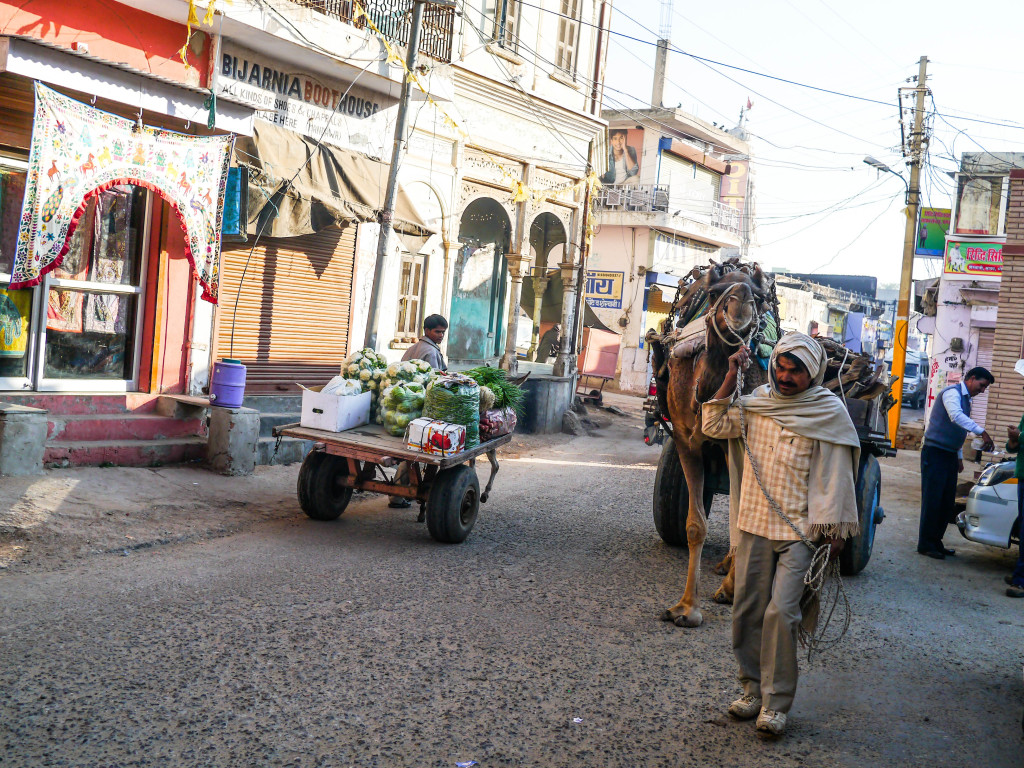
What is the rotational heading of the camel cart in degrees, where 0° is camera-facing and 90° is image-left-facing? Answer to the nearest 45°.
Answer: approximately 0°

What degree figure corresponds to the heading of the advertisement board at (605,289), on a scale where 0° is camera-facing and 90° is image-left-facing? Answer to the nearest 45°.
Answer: approximately 0°

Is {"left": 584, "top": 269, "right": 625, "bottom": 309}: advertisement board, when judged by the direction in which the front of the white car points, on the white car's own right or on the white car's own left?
on the white car's own right

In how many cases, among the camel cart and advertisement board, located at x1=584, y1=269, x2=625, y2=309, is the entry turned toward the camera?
2

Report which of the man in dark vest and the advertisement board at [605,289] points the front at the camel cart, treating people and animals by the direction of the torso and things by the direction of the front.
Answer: the advertisement board

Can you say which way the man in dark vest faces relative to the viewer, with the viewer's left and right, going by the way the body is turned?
facing to the right of the viewer

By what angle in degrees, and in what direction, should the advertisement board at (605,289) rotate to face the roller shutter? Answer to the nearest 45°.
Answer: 0° — it already faces it

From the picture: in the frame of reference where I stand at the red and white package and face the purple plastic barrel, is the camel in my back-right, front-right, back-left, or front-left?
back-right

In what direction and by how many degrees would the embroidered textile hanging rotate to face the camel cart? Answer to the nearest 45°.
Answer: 0° — it already faces it

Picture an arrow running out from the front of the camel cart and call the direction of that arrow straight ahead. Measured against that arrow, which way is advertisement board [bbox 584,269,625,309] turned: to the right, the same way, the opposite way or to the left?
the same way

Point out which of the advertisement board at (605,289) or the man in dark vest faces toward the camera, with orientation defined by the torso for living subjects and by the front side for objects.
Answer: the advertisement board

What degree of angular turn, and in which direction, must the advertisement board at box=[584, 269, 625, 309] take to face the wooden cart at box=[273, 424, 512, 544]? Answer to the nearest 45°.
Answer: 0° — it already faces it

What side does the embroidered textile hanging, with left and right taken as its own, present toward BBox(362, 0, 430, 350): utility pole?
left

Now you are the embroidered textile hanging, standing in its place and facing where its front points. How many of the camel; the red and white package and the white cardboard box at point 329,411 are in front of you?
3

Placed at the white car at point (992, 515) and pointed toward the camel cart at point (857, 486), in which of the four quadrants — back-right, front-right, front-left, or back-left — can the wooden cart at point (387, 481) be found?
front-right

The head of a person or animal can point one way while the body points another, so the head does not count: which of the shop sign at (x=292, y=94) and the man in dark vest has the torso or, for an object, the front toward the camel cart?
the shop sign

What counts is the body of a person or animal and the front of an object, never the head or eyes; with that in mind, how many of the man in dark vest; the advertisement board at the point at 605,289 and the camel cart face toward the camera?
2

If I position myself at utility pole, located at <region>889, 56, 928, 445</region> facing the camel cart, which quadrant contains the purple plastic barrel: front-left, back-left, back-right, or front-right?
front-right

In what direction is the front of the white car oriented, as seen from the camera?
facing the viewer and to the left of the viewer

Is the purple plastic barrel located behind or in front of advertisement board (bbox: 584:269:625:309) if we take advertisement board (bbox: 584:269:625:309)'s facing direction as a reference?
in front

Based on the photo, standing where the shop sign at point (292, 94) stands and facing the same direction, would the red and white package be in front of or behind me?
in front

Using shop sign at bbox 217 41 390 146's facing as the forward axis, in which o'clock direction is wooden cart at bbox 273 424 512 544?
The wooden cart is roughly at 1 o'clock from the shop sign.
